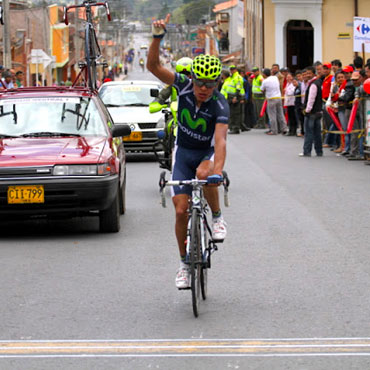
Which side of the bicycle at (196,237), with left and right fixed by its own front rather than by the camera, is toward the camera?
front

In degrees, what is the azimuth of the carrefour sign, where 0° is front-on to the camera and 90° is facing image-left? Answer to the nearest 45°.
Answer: approximately 0°

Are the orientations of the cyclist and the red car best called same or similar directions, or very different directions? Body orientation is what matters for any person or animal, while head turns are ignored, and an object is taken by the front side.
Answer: same or similar directions

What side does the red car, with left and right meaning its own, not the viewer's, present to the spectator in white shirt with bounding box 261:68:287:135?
back

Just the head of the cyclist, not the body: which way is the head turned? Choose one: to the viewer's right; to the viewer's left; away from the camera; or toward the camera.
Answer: toward the camera

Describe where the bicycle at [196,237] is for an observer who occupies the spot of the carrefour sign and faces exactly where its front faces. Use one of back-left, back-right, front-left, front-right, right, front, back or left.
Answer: front

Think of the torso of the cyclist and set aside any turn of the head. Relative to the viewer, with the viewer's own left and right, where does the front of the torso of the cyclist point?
facing the viewer

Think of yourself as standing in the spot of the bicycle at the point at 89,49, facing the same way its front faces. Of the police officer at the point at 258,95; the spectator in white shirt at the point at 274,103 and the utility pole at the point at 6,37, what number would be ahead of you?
0

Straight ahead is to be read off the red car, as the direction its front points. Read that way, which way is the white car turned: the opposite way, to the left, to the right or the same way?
the same way

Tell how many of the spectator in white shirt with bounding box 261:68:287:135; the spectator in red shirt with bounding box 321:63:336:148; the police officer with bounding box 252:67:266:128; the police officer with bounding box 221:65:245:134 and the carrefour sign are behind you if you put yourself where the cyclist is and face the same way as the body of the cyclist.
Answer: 5

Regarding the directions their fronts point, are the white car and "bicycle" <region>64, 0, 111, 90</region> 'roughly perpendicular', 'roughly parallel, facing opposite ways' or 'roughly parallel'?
roughly parallel

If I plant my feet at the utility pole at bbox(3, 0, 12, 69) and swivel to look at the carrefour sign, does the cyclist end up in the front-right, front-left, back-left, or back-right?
front-right

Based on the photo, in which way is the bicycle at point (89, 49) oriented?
toward the camera

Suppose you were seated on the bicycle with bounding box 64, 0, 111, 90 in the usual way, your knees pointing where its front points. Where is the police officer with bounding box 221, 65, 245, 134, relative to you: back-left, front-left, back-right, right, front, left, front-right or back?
back-left

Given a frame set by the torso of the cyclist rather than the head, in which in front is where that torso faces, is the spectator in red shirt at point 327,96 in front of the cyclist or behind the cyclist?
behind

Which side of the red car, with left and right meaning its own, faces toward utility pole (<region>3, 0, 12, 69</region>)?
back

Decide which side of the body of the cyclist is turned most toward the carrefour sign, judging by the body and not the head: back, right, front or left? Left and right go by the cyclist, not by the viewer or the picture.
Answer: back

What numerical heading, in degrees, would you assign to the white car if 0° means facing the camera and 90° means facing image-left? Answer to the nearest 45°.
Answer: approximately 0°
